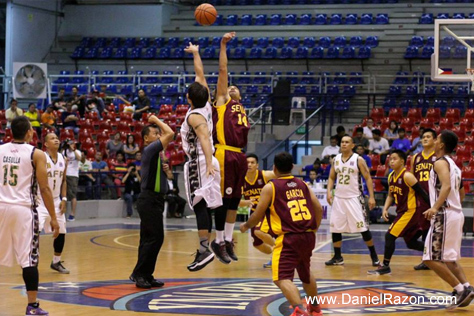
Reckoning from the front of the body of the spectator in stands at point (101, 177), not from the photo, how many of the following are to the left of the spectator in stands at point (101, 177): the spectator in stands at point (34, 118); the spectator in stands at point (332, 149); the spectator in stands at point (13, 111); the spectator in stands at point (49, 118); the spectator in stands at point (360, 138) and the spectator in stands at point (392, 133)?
3

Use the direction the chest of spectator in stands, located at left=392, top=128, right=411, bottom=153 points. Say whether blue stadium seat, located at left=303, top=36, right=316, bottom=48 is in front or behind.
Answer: behind

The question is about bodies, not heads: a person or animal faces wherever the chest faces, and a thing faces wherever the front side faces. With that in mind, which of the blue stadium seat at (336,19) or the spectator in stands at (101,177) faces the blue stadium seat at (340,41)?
the blue stadium seat at (336,19)

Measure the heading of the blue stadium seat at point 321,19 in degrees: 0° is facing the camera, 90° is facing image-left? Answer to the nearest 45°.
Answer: approximately 0°

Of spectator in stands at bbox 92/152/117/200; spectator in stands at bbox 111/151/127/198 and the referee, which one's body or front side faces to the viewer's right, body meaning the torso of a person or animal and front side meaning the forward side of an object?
the referee

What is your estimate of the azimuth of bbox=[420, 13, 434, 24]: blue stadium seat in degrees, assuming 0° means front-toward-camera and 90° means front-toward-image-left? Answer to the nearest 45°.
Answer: approximately 0°

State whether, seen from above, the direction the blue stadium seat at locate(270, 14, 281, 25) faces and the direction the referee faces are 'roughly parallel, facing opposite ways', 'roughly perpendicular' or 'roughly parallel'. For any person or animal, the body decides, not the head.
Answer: roughly perpendicular

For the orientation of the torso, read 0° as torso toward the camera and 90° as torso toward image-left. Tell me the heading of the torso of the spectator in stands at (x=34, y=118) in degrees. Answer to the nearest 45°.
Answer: approximately 315°

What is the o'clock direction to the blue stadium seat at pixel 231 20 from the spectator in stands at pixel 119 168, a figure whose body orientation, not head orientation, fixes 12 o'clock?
The blue stadium seat is roughly at 7 o'clock from the spectator in stands.

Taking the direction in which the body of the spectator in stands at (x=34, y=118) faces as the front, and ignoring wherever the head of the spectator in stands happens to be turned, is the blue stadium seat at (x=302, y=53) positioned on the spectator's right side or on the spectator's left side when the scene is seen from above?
on the spectator's left side

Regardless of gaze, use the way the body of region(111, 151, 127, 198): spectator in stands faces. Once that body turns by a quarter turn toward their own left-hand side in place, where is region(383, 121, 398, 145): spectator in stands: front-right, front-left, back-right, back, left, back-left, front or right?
front
